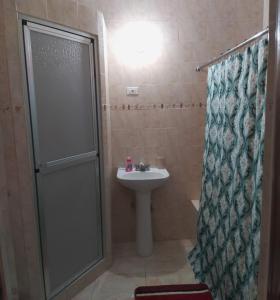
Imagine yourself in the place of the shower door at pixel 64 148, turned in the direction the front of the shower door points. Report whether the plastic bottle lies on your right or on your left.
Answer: on your left

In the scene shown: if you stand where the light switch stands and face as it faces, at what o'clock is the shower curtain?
The shower curtain is roughly at 11 o'clock from the light switch.

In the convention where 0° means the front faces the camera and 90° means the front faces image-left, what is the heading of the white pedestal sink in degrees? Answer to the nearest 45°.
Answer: approximately 0°

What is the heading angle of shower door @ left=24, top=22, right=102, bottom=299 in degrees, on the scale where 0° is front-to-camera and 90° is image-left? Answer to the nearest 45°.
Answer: approximately 315°

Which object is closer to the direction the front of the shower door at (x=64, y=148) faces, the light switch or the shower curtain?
the shower curtain

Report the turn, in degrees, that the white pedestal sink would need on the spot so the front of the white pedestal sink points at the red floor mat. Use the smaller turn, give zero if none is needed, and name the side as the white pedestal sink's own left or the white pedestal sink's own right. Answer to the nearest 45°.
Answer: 0° — it already faces it

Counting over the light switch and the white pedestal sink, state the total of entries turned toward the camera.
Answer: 2

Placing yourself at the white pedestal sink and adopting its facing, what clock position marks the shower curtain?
The shower curtain is roughly at 11 o'clock from the white pedestal sink.
